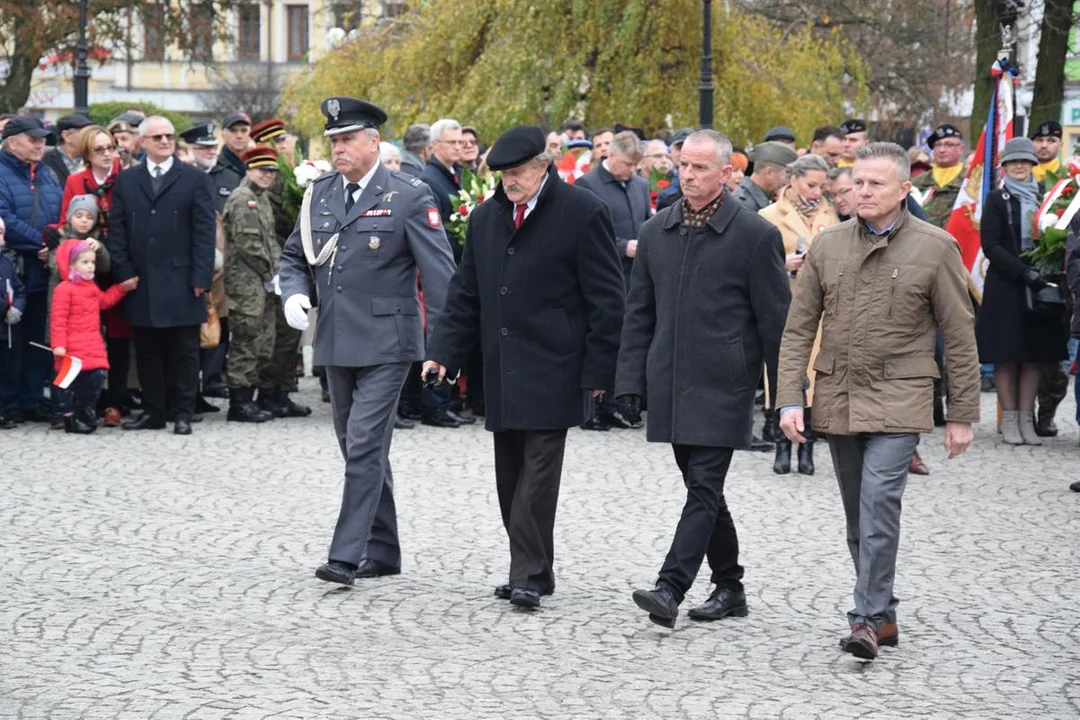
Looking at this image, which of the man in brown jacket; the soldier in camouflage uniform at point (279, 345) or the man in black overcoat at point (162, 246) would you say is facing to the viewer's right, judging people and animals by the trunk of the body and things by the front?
the soldier in camouflage uniform

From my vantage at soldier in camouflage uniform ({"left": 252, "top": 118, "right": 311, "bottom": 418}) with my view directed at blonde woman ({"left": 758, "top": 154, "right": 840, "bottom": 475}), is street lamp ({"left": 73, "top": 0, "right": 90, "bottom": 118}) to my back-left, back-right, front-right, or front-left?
back-left

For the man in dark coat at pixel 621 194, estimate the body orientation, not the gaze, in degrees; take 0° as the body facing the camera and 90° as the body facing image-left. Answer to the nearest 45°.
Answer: approximately 315°

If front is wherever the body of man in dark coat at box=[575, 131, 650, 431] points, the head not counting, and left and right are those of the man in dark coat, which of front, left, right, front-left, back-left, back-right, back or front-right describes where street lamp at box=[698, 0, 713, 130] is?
back-left

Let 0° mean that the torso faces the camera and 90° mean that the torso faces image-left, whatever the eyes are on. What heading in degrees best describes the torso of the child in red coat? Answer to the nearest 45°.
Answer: approximately 315°

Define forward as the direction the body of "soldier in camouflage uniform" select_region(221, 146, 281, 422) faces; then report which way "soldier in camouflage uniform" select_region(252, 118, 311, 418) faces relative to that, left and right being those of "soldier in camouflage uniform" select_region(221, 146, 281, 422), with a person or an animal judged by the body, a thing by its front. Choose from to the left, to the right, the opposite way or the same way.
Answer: the same way

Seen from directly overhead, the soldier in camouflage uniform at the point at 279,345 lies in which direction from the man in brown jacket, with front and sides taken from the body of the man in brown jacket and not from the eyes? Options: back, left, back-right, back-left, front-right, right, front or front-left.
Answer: right

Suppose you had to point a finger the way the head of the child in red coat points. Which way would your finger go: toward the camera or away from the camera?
toward the camera

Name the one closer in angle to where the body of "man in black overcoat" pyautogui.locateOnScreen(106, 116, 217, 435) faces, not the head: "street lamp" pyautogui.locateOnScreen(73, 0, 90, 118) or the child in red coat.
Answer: the child in red coat

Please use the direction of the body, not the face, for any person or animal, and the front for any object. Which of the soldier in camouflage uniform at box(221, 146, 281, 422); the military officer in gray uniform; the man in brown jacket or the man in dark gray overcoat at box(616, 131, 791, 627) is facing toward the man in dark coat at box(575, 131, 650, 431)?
the soldier in camouflage uniform

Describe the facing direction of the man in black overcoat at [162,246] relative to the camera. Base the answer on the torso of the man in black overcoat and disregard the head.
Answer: toward the camera

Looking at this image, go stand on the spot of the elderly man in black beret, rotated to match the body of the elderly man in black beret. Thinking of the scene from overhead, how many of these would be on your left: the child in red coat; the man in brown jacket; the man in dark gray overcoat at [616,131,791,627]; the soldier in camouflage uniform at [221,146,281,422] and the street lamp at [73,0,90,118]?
2

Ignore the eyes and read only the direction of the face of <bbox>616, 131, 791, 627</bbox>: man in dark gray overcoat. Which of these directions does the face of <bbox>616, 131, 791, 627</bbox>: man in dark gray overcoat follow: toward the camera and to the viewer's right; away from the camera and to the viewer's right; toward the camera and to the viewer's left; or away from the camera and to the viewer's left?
toward the camera and to the viewer's left

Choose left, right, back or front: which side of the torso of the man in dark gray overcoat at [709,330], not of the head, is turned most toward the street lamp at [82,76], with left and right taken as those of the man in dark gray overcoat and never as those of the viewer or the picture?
right

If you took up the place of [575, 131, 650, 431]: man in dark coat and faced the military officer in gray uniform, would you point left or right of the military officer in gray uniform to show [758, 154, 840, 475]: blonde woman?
left

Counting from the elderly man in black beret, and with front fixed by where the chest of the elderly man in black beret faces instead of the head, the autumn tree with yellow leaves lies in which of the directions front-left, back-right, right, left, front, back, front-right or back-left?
back-right

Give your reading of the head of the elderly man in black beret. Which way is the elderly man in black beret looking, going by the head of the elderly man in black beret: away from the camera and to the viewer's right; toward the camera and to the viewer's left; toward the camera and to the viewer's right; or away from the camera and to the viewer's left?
toward the camera and to the viewer's left

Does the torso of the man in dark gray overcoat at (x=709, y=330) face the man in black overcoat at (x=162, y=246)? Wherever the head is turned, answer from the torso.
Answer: no

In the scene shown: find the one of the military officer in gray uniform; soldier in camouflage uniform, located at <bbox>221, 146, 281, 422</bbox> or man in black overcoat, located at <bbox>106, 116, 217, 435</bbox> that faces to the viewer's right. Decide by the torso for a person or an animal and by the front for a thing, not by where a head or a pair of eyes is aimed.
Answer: the soldier in camouflage uniform
